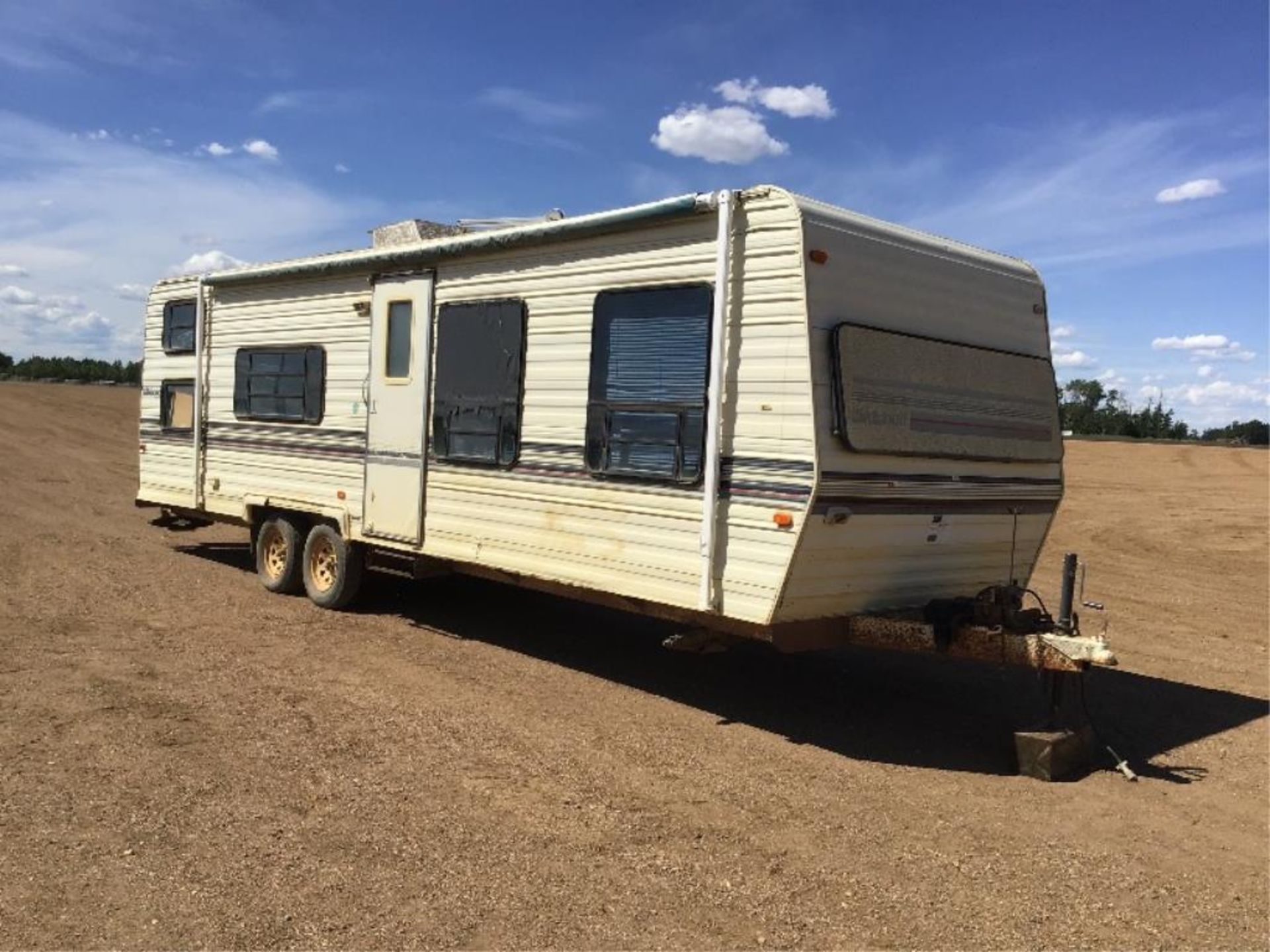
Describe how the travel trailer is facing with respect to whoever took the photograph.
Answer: facing the viewer and to the right of the viewer
